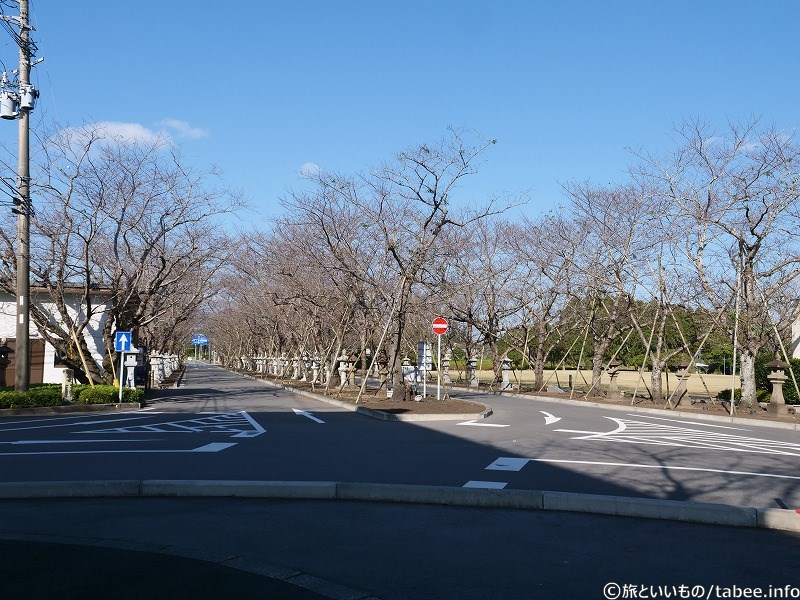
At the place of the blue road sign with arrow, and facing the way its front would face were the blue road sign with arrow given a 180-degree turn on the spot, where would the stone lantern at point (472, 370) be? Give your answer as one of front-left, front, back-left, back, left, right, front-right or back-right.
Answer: front-right

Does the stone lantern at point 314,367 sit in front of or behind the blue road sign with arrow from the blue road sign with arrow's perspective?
behind

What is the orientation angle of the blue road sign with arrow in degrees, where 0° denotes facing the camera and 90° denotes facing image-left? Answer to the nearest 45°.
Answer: approximately 0°

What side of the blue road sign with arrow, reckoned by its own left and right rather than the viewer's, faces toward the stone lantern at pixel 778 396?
left

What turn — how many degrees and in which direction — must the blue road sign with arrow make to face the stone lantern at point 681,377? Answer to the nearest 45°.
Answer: approximately 90° to its left

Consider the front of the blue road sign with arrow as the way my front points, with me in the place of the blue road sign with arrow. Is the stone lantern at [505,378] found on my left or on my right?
on my left
